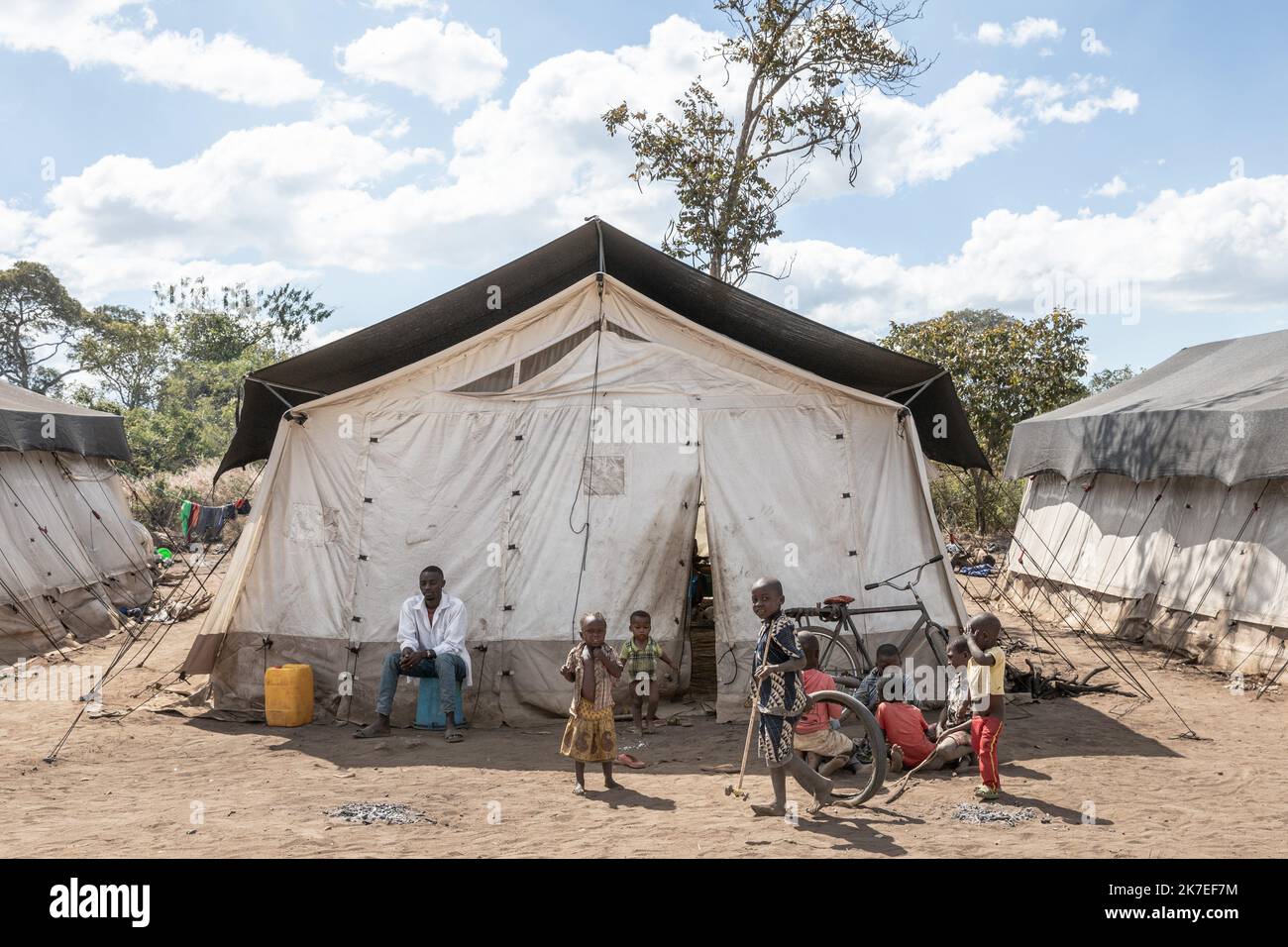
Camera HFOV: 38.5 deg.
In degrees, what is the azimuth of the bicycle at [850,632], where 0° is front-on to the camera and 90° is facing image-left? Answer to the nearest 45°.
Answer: approximately 270°

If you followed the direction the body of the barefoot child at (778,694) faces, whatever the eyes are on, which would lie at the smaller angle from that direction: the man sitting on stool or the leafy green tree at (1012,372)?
the man sitting on stool

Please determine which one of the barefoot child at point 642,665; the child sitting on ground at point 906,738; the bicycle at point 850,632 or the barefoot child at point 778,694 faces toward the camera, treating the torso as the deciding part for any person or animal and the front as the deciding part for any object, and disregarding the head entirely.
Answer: the barefoot child at point 642,665

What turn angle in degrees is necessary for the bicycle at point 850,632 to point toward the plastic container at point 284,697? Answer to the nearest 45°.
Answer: approximately 180°
